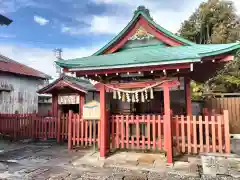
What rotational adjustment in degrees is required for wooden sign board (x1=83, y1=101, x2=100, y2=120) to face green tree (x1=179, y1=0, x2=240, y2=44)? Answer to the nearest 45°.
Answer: approximately 135° to its left

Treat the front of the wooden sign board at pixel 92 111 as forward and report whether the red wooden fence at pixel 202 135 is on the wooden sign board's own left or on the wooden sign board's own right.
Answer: on the wooden sign board's own left

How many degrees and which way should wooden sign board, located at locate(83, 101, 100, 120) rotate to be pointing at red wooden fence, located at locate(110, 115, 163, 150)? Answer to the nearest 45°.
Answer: approximately 90° to its left

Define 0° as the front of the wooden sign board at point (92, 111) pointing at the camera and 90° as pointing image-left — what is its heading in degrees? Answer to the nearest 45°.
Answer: approximately 0°
